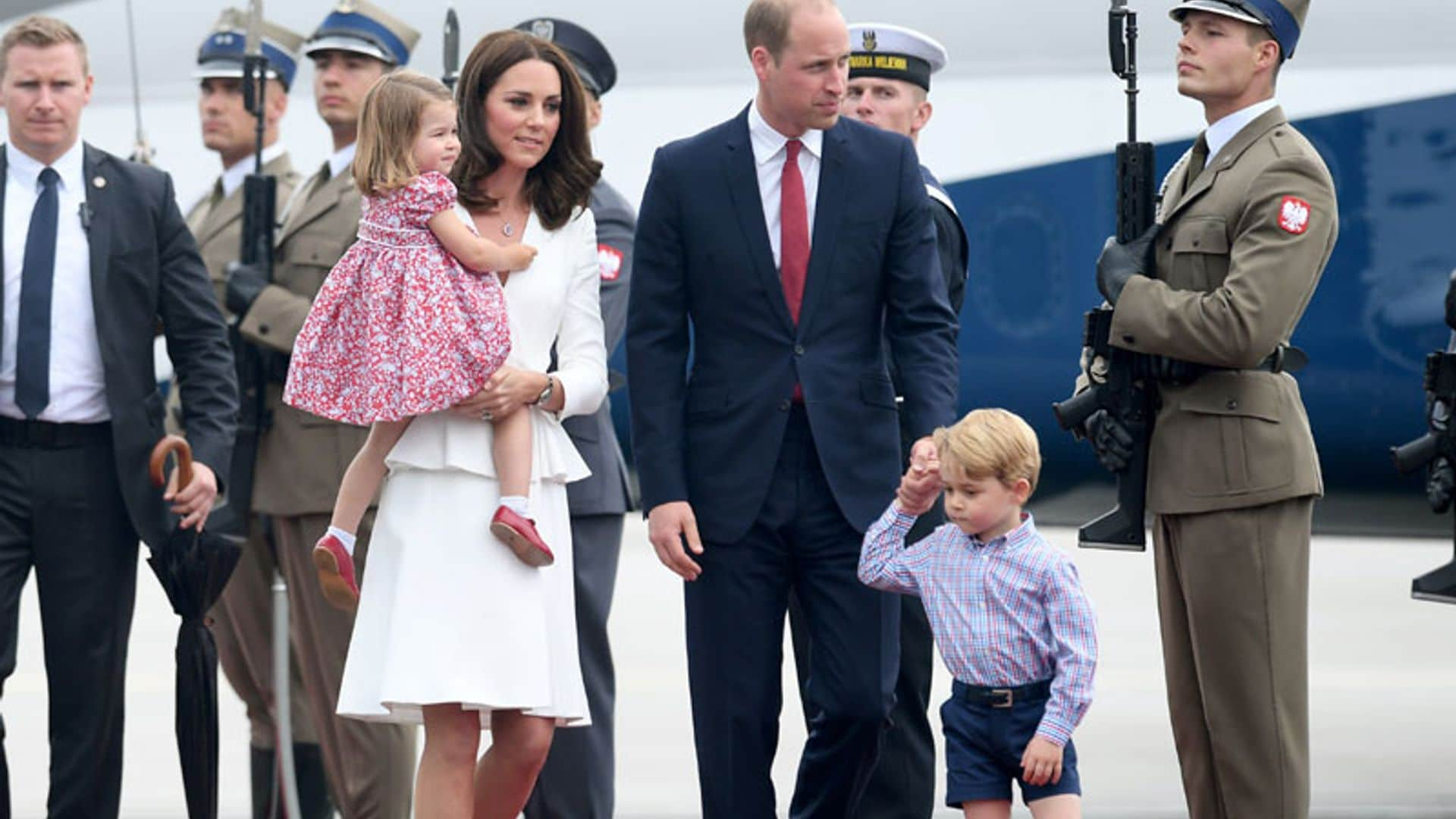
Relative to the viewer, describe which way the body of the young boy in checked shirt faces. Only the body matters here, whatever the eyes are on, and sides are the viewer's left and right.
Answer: facing the viewer and to the left of the viewer

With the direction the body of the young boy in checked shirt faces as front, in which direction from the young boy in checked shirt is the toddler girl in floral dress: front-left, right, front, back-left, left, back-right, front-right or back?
front-right

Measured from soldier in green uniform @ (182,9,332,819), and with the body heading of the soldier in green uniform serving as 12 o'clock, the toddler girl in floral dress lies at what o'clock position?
The toddler girl in floral dress is roughly at 10 o'clock from the soldier in green uniform.

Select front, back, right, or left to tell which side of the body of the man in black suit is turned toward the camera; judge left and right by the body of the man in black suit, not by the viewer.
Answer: front

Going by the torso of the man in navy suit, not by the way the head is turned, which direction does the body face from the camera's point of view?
toward the camera

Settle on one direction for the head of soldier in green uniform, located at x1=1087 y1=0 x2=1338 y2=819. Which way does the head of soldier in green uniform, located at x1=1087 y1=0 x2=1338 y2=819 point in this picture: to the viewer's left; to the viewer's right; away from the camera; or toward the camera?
to the viewer's left

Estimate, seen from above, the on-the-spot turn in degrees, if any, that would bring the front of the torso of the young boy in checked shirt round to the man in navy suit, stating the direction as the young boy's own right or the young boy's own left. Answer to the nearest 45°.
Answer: approximately 90° to the young boy's own right

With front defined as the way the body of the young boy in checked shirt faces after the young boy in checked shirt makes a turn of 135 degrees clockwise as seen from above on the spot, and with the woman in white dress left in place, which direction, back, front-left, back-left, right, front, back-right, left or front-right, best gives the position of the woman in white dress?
left

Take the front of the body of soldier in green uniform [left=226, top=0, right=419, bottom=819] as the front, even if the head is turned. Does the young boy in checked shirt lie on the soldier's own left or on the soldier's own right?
on the soldier's own left

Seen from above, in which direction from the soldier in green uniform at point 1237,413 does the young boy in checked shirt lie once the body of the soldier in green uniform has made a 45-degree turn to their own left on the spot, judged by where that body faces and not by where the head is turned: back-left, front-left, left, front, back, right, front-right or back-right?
front-right

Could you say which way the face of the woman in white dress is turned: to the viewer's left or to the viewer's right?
to the viewer's right

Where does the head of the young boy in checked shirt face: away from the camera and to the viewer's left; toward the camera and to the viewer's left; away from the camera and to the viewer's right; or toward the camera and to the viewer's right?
toward the camera and to the viewer's left
